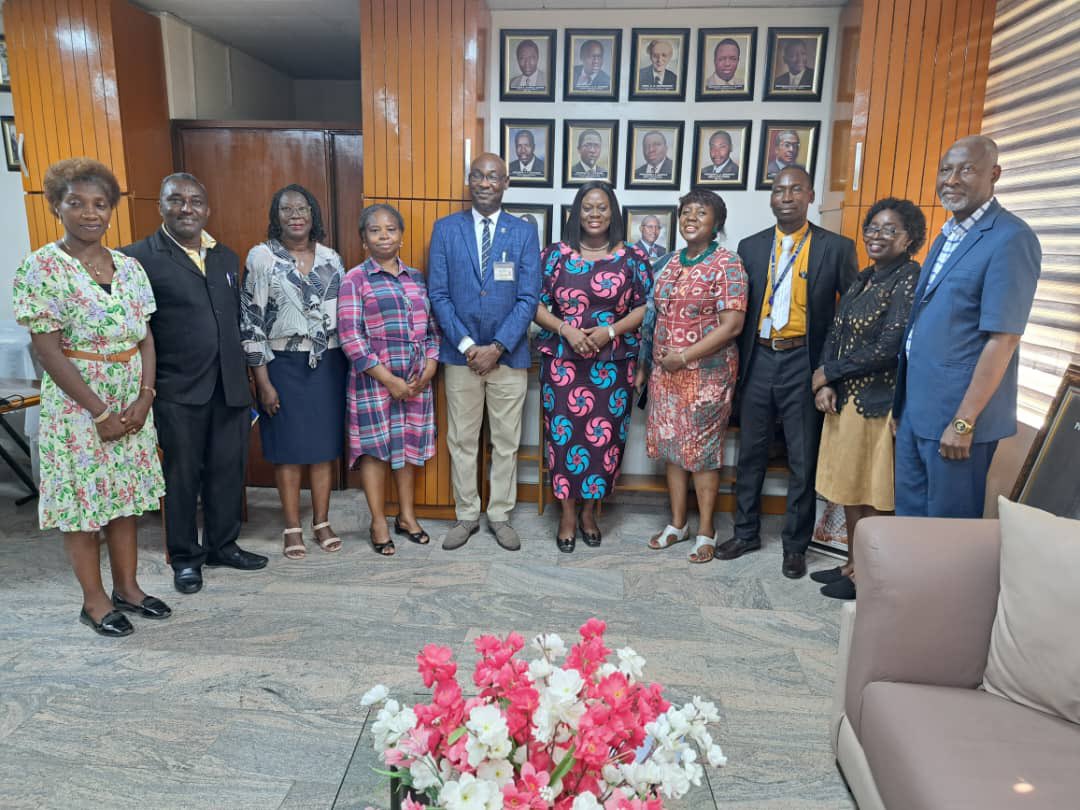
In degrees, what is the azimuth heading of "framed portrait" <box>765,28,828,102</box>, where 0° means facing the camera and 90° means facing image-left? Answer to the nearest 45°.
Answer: approximately 0°

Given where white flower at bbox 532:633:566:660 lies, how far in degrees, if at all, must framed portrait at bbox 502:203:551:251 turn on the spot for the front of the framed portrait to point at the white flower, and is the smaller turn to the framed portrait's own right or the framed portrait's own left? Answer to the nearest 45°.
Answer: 0° — it already faces it

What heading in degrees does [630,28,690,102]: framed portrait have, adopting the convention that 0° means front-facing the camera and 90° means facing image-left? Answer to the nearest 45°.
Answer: approximately 0°
